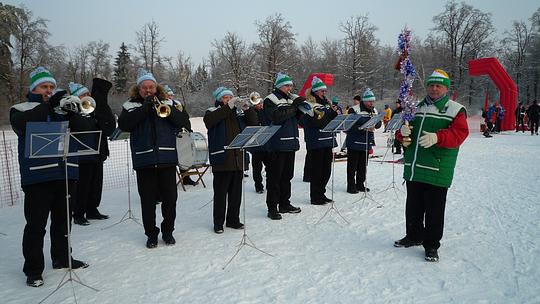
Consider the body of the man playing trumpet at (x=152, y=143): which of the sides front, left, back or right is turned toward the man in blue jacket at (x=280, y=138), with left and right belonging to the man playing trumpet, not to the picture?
left

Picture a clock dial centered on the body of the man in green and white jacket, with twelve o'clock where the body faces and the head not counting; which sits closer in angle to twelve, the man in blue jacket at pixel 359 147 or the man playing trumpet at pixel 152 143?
the man playing trumpet

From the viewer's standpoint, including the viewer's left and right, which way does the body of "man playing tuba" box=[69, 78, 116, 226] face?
facing the viewer and to the right of the viewer

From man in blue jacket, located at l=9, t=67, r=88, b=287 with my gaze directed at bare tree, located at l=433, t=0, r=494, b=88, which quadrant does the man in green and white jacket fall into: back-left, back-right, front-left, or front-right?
front-right

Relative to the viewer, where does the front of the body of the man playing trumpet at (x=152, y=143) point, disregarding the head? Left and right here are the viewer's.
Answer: facing the viewer

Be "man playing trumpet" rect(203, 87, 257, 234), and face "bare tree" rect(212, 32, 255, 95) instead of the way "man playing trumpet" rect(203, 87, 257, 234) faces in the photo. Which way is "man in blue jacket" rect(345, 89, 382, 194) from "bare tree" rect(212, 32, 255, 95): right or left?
right

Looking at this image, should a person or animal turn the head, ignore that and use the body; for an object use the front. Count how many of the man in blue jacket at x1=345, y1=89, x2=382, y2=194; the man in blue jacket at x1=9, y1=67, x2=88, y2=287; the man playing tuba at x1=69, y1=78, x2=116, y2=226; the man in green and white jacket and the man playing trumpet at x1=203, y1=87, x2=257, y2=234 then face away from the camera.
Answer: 0

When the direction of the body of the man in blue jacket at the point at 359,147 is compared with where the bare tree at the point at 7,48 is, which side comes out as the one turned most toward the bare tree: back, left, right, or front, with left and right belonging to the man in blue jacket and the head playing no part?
back

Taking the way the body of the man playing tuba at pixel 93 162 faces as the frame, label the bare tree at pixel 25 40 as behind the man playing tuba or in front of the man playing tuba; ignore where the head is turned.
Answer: behind

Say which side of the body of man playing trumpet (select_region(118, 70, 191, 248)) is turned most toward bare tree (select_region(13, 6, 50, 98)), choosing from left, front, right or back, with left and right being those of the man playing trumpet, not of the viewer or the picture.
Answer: back

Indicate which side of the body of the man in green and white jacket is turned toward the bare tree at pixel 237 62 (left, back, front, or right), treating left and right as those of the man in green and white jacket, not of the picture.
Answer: right

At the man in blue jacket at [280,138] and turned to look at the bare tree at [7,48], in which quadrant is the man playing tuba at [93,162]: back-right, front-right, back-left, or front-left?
front-left

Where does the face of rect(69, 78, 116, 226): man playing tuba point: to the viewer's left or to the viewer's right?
to the viewer's right

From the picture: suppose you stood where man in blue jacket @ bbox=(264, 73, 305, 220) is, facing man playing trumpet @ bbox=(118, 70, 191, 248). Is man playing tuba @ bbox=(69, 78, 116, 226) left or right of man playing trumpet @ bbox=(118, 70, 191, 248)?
right

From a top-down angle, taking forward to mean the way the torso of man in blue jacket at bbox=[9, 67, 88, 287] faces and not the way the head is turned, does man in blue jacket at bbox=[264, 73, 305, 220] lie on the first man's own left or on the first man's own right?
on the first man's own left

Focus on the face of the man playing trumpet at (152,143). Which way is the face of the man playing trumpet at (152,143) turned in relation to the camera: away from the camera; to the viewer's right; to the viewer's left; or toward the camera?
toward the camera

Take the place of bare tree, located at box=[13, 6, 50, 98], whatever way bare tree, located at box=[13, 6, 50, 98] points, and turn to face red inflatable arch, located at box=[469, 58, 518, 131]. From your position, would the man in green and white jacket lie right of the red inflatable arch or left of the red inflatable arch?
right

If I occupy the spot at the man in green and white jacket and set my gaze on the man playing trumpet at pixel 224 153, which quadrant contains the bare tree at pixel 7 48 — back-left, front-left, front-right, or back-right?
front-right
